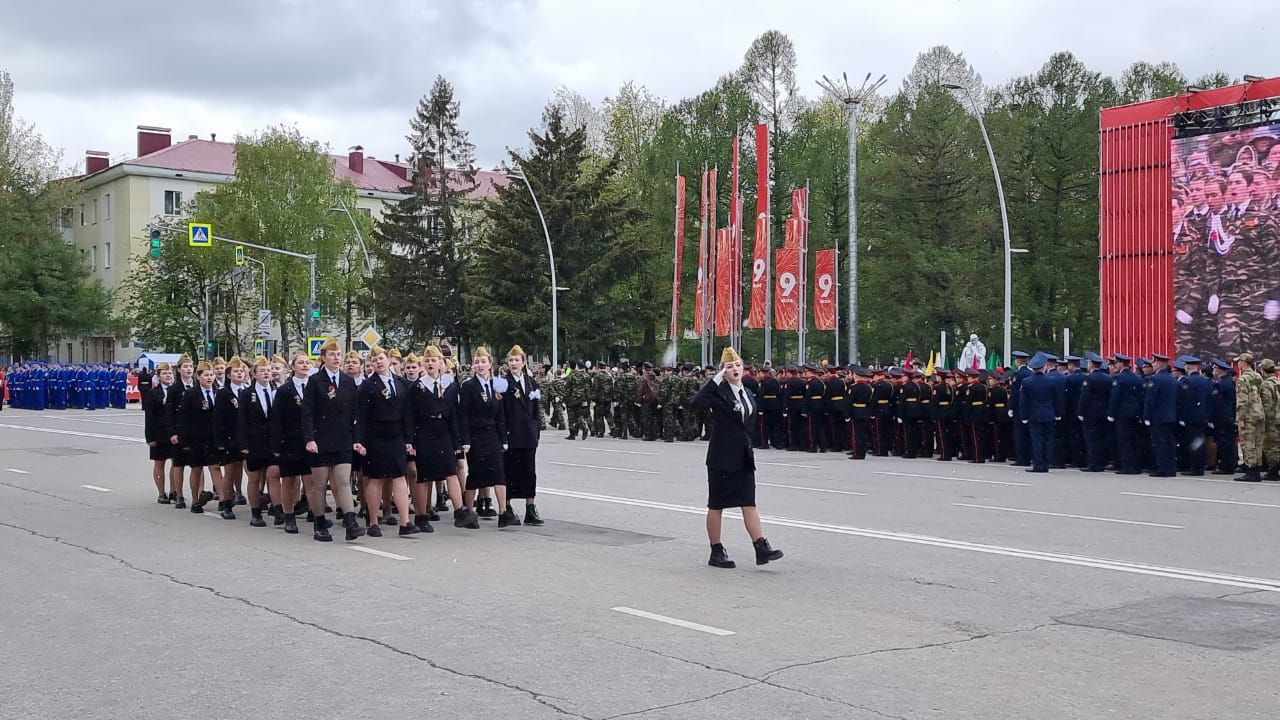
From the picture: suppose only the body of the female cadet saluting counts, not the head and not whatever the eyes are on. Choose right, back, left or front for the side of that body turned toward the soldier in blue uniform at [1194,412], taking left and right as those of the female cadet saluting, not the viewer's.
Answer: left

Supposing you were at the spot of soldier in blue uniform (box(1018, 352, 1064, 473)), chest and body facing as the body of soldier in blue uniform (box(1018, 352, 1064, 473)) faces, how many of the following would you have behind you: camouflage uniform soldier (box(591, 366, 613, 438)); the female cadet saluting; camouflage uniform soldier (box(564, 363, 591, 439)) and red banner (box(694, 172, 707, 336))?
1

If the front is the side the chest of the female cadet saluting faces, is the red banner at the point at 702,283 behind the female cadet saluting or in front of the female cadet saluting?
behind

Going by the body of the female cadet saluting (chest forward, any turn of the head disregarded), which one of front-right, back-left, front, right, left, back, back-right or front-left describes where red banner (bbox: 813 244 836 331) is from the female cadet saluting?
back-left
